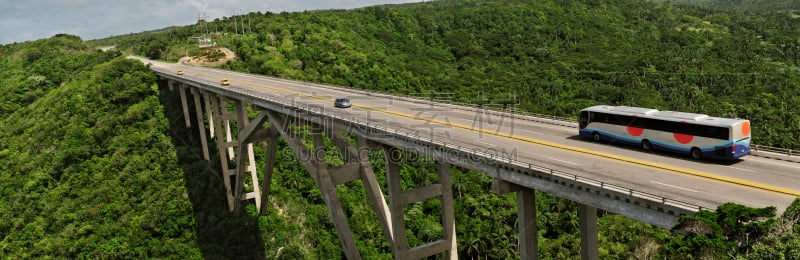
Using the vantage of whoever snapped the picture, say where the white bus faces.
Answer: facing away from the viewer and to the left of the viewer
